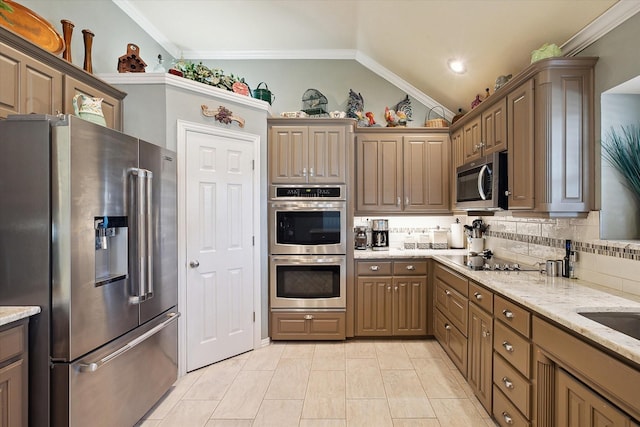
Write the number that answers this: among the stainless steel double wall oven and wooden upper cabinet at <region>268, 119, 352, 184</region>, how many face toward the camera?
2

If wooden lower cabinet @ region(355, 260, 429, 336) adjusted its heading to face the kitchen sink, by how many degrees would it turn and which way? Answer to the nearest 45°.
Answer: approximately 45° to its left

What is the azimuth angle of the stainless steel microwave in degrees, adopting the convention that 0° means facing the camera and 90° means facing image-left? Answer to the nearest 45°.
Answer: approximately 45°

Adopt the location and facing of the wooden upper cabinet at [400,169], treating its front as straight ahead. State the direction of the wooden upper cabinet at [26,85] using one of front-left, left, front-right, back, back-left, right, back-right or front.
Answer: front-right

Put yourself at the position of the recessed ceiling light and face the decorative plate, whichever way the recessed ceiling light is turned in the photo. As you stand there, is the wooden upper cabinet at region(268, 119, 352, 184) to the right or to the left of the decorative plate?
right

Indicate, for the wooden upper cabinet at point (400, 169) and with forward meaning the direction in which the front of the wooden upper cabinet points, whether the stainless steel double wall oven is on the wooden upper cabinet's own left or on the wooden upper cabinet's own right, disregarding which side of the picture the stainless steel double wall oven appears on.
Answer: on the wooden upper cabinet's own right

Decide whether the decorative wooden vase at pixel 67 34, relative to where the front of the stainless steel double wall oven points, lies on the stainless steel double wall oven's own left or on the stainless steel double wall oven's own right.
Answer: on the stainless steel double wall oven's own right

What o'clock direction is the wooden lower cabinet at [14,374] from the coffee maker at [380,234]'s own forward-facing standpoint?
The wooden lower cabinet is roughly at 1 o'clock from the coffee maker.

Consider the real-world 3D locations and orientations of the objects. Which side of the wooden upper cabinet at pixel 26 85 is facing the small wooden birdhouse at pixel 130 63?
left

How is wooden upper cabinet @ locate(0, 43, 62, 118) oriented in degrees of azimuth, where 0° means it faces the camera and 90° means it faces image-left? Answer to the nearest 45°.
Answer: approximately 315°

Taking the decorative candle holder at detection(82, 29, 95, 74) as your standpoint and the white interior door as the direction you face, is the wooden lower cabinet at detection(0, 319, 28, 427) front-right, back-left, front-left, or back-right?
back-right

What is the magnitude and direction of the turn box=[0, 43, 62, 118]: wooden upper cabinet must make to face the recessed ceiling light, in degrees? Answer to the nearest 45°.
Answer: approximately 45° to its left
